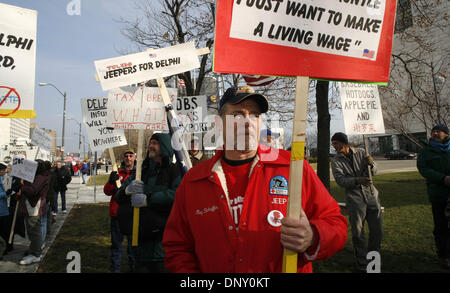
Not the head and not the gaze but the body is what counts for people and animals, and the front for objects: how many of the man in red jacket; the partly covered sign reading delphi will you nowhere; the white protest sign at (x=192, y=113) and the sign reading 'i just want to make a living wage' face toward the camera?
4

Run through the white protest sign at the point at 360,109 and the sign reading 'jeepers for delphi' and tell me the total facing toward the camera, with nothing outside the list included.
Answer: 2

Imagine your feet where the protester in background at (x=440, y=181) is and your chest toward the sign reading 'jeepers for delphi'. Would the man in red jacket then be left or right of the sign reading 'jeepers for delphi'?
left

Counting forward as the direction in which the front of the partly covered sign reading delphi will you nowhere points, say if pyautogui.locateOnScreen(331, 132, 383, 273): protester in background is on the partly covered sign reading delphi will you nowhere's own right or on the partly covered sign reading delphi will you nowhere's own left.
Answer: on the partly covered sign reading delphi will you nowhere's own left

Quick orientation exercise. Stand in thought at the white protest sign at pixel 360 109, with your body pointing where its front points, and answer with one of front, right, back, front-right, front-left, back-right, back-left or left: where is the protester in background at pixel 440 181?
left

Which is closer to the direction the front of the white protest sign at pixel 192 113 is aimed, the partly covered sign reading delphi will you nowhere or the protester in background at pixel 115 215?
the protester in background

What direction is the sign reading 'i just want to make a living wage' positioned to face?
toward the camera

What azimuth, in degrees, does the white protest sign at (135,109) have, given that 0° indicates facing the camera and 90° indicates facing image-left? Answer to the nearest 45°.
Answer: approximately 0°

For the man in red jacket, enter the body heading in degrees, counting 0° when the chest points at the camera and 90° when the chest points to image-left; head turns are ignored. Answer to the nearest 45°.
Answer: approximately 0°

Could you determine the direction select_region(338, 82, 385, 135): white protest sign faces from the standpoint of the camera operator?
facing the viewer

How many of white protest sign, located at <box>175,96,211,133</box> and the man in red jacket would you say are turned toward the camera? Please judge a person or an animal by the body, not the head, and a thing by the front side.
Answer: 2
